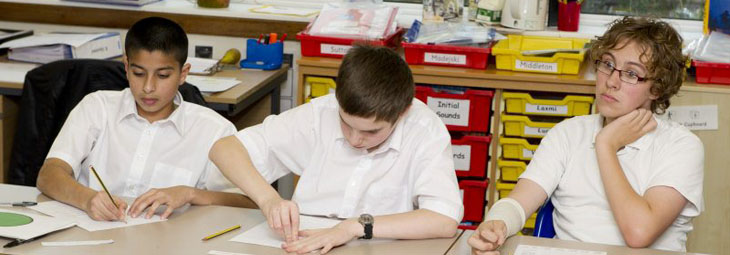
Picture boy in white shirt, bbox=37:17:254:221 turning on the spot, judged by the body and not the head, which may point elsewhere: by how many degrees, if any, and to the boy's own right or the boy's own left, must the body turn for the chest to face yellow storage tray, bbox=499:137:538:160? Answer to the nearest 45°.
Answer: approximately 90° to the boy's own left

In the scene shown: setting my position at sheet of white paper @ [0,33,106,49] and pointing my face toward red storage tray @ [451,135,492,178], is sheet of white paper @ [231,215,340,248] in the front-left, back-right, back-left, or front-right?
front-right

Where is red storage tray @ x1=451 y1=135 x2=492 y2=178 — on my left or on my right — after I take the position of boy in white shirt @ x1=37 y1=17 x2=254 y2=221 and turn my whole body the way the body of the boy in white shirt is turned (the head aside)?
on my left

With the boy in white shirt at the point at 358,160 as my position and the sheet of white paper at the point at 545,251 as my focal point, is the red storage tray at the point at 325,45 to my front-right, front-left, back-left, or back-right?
back-left

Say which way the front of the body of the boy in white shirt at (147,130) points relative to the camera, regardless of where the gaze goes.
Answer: toward the camera

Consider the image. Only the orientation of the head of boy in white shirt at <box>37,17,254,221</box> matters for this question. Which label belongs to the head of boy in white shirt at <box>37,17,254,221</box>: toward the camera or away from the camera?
toward the camera

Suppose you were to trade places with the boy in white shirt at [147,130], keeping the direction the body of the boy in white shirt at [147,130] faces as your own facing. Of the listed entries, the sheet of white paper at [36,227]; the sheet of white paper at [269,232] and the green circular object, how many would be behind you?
0

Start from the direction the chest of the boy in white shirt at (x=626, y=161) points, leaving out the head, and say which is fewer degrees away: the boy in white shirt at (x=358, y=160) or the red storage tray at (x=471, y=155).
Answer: the boy in white shirt

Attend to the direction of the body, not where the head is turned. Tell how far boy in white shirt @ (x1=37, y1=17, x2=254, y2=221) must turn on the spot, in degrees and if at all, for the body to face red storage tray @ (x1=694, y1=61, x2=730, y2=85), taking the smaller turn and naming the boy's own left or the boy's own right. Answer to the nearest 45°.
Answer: approximately 90° to the boy's own left

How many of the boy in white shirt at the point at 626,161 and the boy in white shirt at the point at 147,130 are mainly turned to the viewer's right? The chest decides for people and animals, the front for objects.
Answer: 0

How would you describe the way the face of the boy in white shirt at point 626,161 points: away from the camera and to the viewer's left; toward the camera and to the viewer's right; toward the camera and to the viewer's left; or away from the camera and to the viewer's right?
toward the camera and to the viewer's left

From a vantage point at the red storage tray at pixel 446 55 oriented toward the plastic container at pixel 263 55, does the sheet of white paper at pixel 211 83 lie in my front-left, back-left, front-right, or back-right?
front-left

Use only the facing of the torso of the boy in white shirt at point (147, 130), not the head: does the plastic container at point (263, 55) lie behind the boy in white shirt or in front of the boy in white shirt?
behind

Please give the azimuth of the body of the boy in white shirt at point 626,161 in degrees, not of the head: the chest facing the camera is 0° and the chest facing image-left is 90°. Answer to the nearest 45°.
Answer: approximately 45°

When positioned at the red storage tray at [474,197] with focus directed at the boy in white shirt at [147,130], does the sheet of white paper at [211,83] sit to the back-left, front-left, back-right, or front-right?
front-right

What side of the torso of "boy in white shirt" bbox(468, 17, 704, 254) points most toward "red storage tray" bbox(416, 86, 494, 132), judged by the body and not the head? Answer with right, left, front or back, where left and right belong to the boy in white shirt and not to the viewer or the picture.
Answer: right

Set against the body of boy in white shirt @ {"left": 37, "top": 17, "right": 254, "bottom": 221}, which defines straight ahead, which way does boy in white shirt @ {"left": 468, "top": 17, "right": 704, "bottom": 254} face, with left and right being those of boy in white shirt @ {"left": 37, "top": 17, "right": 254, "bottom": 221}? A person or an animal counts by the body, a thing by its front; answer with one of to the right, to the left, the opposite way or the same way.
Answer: the same way

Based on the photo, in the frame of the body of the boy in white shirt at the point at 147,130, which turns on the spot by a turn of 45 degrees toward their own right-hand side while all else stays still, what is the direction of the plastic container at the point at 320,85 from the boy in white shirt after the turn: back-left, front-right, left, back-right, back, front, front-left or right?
back
